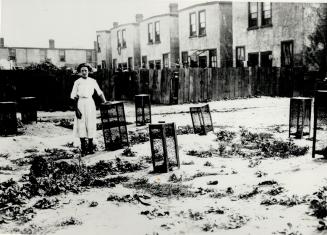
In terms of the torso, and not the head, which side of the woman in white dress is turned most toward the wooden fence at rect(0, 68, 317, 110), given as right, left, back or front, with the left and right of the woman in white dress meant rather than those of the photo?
back

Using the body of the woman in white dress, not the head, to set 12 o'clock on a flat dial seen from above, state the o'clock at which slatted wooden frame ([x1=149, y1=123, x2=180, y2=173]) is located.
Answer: The slatted wooden frame is roughly at 11 o'clock from the woman in white dress.

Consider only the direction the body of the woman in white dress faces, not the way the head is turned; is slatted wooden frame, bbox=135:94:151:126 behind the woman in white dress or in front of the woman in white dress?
behind

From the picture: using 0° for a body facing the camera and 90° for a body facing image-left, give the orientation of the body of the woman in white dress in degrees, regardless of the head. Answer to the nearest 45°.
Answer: approximately 0°

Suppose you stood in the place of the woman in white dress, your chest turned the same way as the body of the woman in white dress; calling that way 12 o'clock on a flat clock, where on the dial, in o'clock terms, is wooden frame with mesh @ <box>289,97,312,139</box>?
The wooden frame with mesh is roughly at 9 o'clock from the woman in white dress.

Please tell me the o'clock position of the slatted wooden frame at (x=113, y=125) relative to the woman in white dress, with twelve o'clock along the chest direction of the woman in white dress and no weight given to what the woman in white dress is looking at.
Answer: The slatted wooden frame is roughly at 9 o'clock from the woman in white dress.

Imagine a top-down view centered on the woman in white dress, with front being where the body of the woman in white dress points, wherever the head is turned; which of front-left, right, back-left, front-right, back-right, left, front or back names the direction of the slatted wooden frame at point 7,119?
back-right

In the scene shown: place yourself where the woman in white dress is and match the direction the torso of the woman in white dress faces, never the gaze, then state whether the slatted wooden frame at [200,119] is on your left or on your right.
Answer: on your left

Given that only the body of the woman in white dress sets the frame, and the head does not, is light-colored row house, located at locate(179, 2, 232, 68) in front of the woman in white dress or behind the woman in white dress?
behind
